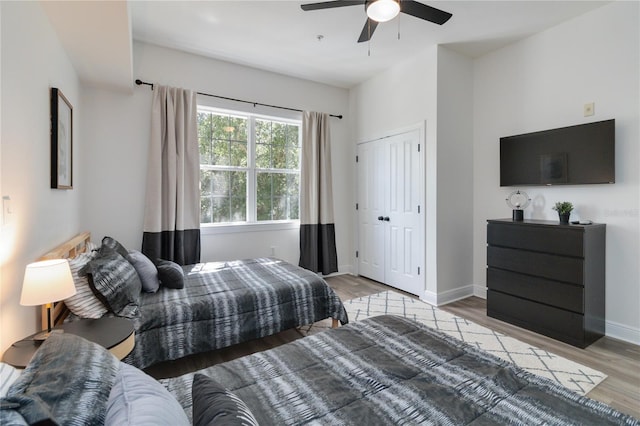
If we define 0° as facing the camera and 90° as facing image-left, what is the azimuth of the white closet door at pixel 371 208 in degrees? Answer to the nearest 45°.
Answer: approximately 45°

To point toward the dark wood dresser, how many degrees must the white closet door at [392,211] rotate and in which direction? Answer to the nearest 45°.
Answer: approximately 90° to its left

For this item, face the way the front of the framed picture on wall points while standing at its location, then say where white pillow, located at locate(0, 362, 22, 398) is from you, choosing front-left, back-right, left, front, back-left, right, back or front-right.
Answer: right

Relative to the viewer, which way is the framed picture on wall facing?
to the viewer's right

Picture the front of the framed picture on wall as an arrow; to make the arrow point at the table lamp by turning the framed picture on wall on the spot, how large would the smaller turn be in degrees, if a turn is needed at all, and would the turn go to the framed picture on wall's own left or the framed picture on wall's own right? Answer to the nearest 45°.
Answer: approximately 90° to the framed picture on wall's own right

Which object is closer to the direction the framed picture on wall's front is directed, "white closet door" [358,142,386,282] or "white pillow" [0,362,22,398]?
the white closet door

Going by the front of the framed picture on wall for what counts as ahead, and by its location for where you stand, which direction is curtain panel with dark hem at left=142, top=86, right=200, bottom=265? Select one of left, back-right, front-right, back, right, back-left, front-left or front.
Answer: front-left

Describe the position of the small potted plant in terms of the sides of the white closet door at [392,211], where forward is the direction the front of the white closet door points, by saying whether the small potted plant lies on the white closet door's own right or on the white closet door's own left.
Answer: on the white closet door's own left

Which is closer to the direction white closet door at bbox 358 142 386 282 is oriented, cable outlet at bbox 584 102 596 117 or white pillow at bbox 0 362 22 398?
the white pillow

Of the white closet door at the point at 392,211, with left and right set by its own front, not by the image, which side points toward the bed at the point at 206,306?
front
